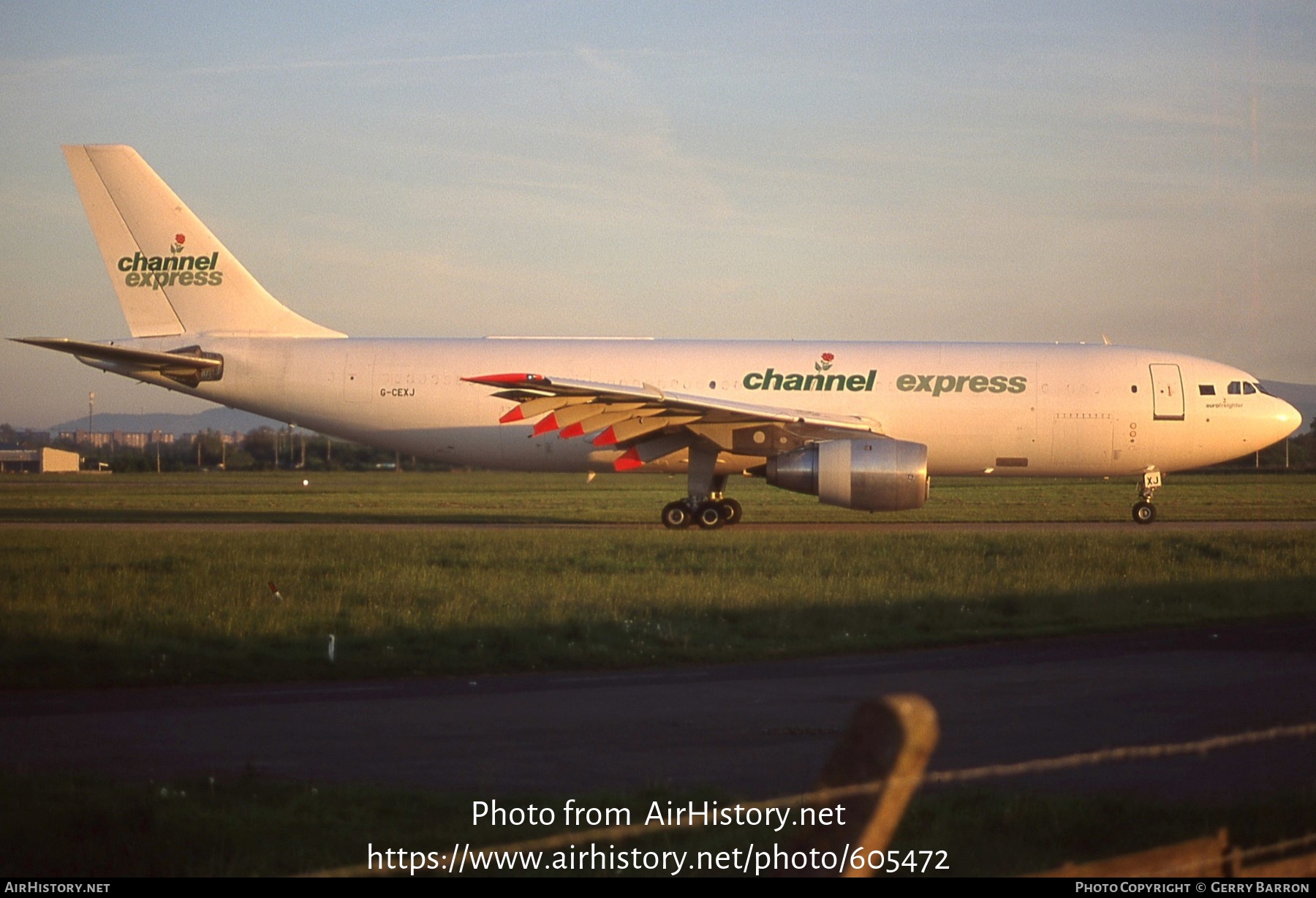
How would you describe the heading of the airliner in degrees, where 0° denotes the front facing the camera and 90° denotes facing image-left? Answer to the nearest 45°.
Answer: approximately 270°
